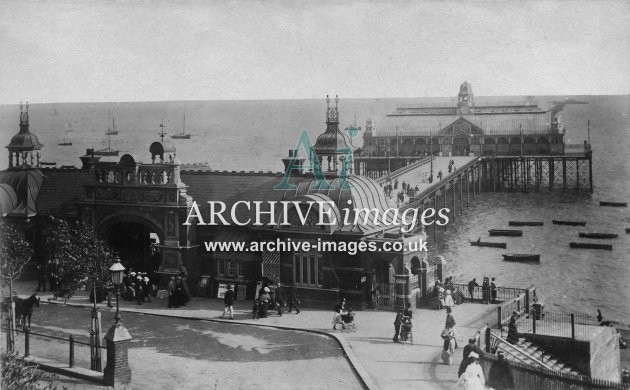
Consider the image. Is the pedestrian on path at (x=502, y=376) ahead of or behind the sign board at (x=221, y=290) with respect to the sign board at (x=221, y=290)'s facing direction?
ahead

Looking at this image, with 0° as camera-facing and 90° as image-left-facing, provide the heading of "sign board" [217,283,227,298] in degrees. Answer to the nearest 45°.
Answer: approximately 0°

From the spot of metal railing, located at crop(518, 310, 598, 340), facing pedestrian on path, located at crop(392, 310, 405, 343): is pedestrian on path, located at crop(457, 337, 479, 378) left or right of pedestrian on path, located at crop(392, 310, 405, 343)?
left

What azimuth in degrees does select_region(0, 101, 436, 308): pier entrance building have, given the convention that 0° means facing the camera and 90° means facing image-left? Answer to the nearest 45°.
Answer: approximately 45°

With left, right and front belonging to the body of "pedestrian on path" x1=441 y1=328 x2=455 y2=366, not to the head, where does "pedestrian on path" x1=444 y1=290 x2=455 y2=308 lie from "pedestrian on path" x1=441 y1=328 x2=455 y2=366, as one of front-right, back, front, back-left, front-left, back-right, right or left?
back

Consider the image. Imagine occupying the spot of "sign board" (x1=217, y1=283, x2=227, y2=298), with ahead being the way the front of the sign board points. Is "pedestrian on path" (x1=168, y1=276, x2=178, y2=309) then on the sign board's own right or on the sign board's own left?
on the sign board's own right

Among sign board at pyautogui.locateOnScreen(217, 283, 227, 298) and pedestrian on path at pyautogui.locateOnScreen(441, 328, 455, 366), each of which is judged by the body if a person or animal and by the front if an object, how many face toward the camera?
2

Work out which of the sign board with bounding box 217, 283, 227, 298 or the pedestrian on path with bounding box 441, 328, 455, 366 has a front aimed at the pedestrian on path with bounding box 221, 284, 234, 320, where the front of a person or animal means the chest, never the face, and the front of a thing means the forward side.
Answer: the sign board

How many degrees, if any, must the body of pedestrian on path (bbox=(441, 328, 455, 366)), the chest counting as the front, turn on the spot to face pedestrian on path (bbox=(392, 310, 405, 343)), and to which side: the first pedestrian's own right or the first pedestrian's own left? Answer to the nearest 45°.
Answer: approximately 135° to the first pedestrian's own right
